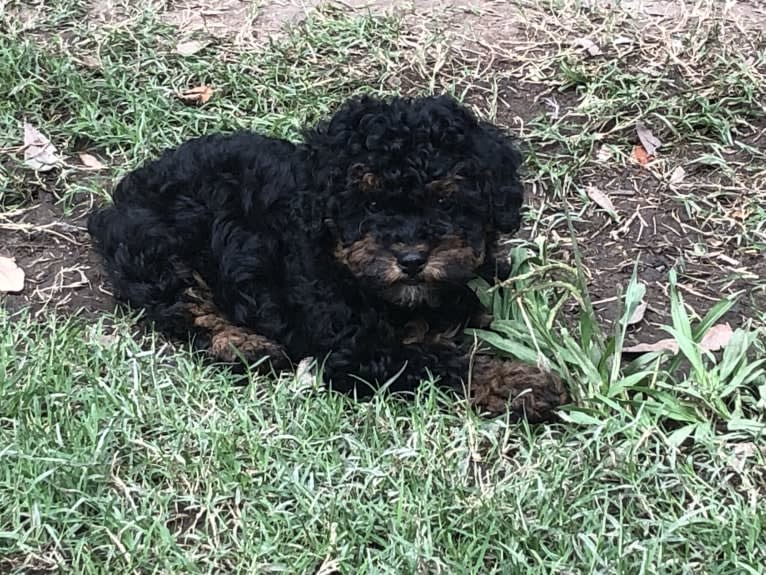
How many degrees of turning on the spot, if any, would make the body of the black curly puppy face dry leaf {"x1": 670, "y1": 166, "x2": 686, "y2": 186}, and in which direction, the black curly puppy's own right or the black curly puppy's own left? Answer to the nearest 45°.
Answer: approximately 90° to the black curly puppy's own left

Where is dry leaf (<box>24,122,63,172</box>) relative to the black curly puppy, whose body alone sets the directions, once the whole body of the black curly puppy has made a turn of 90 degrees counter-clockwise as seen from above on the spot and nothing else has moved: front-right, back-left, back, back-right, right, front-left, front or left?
left

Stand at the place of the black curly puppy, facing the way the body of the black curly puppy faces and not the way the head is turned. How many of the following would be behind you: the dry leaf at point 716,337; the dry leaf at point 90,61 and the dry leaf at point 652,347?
1

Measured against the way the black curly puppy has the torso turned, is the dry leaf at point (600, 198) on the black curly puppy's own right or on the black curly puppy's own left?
on the black curly puppy's own left

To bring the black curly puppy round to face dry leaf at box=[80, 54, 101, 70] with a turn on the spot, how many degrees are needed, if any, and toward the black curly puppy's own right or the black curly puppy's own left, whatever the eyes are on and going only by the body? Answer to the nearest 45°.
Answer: approximately 180°

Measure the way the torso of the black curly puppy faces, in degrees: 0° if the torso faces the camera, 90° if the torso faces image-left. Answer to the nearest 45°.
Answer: approximately 315°

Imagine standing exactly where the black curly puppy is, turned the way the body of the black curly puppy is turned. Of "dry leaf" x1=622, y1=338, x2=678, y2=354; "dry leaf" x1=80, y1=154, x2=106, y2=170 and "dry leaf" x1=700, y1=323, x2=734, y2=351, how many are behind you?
1

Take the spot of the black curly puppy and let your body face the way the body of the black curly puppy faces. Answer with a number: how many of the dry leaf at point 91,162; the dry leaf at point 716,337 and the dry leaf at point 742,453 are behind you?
1

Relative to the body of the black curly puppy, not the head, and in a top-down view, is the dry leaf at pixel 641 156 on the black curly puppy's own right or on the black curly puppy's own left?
on the black curly puppy's own left

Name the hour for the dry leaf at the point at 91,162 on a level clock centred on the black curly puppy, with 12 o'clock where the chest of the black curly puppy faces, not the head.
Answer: The dry leaf is roughly at 6 o'clock from the black curly puppy.

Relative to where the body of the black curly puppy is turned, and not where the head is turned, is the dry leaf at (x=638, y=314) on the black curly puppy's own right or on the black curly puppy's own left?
on the black curly puppy's own left

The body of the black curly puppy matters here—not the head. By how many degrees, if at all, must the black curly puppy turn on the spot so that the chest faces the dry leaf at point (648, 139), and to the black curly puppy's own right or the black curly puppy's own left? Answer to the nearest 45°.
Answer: approximately 90° to the black curly puppy's own left
